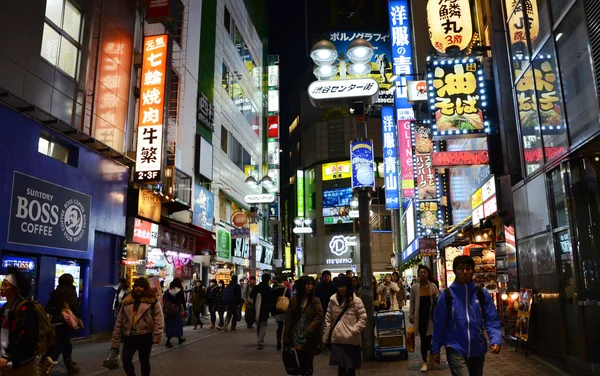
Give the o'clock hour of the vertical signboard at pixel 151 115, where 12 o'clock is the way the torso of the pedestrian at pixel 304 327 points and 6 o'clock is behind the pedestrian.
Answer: The vertical signboard is roughly at 5 o'clock from the pedestrian.

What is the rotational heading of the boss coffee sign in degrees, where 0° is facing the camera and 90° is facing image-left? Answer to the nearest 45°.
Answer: approximately 315°

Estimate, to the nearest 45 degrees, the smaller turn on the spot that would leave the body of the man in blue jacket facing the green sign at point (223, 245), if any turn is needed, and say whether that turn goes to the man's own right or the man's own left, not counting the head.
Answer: approximately 135° to the man's own right

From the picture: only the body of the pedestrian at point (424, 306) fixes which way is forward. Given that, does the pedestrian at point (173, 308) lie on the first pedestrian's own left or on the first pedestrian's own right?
on the first pedestrian's own right

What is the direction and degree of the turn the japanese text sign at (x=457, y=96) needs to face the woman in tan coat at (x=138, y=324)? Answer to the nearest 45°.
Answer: approximately 45° to its right

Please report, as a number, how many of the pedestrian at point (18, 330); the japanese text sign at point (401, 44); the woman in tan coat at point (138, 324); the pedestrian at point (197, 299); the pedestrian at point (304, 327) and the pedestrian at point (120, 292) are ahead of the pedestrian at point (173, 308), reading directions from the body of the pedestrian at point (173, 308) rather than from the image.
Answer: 3

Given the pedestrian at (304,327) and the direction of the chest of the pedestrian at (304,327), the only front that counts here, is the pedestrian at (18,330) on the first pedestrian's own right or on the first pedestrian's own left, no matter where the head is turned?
on the first pedestrian's own right
